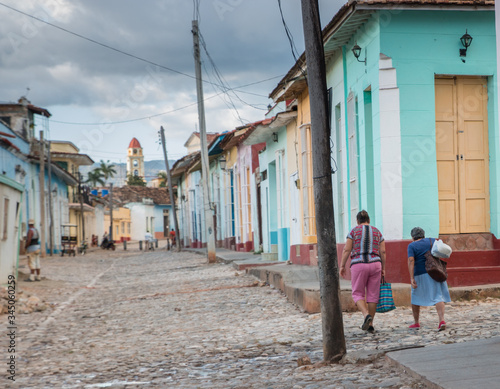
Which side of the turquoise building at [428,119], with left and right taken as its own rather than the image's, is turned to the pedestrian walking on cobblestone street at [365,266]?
front

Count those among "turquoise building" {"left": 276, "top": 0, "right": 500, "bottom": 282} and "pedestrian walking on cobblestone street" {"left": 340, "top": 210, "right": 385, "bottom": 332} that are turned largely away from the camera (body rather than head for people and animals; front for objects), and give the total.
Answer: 1

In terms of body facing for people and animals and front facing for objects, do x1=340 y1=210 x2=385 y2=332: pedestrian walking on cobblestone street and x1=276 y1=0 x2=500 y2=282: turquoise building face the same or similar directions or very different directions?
very different directions

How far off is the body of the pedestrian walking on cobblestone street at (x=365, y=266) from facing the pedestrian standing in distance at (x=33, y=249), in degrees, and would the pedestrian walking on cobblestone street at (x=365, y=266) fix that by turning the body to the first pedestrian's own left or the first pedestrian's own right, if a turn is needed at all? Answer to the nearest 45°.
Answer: approximately 45° to the first pedestrian's own left

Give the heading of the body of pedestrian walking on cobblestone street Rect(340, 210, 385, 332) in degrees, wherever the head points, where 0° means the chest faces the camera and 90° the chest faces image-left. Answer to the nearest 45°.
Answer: approximately 180°

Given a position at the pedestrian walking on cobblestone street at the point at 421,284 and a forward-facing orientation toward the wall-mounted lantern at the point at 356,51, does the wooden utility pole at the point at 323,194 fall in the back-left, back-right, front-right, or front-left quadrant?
back-left

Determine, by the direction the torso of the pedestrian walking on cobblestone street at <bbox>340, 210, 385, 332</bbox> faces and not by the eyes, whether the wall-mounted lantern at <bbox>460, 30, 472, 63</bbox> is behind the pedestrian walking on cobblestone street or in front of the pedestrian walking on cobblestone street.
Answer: in front
